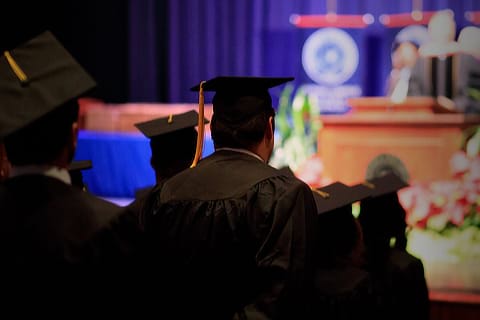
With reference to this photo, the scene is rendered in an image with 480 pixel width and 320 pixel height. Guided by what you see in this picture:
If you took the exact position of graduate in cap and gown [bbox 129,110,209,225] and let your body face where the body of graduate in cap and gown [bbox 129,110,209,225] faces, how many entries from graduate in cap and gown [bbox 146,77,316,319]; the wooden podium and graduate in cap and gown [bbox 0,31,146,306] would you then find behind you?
2

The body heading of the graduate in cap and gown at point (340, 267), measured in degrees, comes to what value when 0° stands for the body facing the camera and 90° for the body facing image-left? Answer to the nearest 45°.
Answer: approximately 180°

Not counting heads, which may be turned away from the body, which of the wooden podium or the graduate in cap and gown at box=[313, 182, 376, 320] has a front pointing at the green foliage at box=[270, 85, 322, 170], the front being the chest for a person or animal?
the graduate in cap and gown

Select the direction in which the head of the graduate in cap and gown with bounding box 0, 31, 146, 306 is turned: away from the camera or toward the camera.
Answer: away from the camera

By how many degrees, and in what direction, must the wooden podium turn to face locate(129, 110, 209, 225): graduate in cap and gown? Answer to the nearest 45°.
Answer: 0° — it already faces them

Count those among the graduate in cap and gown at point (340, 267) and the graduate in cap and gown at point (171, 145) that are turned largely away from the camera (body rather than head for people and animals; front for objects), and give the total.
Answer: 2

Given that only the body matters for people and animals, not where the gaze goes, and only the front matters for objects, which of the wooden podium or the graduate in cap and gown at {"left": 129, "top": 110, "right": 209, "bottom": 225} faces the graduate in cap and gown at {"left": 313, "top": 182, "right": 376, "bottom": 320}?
the wooden podium

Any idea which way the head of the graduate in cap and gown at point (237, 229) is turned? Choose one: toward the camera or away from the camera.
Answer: away from the camera

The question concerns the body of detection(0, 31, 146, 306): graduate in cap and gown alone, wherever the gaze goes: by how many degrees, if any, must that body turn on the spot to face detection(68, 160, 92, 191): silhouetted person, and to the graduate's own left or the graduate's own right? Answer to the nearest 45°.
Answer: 0° — they already face them

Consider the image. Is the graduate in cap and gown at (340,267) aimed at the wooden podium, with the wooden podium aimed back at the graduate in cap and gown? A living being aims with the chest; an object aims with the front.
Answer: yes

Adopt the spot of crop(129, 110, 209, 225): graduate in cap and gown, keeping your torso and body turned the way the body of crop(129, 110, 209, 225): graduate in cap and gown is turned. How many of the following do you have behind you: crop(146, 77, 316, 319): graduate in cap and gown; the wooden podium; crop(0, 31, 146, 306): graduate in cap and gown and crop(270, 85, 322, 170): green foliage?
2

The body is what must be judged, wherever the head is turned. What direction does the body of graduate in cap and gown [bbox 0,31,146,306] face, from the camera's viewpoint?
away from the camera

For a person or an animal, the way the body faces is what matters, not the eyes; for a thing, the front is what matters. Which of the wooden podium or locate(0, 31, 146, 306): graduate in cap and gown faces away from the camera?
the graduate in cap and gown

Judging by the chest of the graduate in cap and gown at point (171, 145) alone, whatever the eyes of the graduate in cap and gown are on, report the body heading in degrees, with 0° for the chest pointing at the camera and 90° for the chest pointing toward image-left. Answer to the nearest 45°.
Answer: approximately 180°
